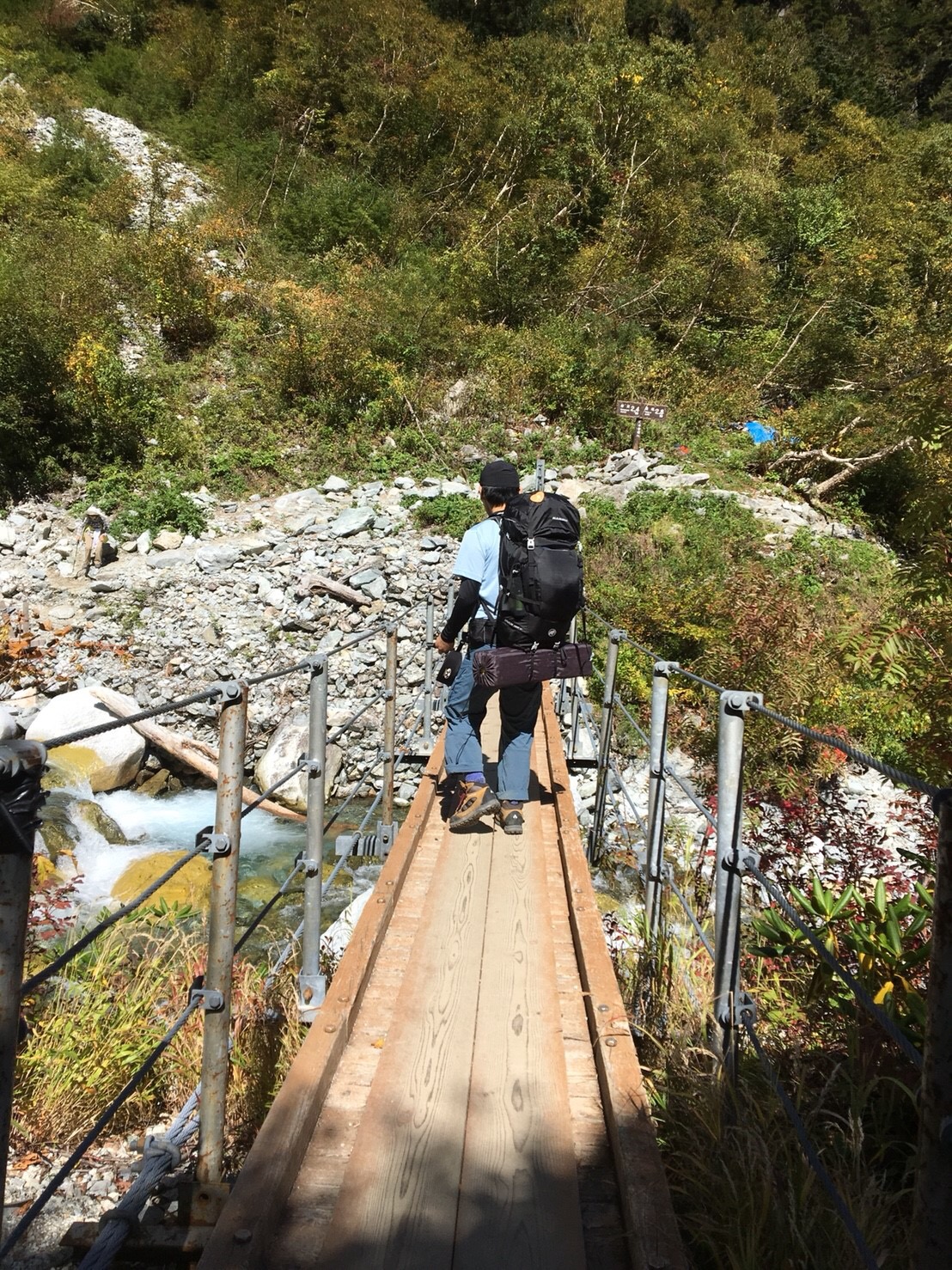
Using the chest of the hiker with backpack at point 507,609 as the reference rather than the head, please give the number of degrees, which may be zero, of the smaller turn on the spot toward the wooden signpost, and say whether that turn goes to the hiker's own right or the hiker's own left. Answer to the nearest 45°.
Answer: approximately 45° to the hiker's own right

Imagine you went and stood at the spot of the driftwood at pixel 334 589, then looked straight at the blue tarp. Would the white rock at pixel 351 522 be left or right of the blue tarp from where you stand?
left

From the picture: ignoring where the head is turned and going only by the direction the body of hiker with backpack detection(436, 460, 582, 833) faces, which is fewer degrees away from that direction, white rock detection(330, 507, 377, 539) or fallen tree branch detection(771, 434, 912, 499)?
the white rock

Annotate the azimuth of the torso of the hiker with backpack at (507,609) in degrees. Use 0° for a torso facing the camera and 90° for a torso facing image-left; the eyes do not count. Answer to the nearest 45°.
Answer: approximately 135°

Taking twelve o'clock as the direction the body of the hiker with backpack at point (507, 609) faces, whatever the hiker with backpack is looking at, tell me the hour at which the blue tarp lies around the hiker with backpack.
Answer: The blue tarp is roughly at 2 o'clock from the hiker with backpack.
